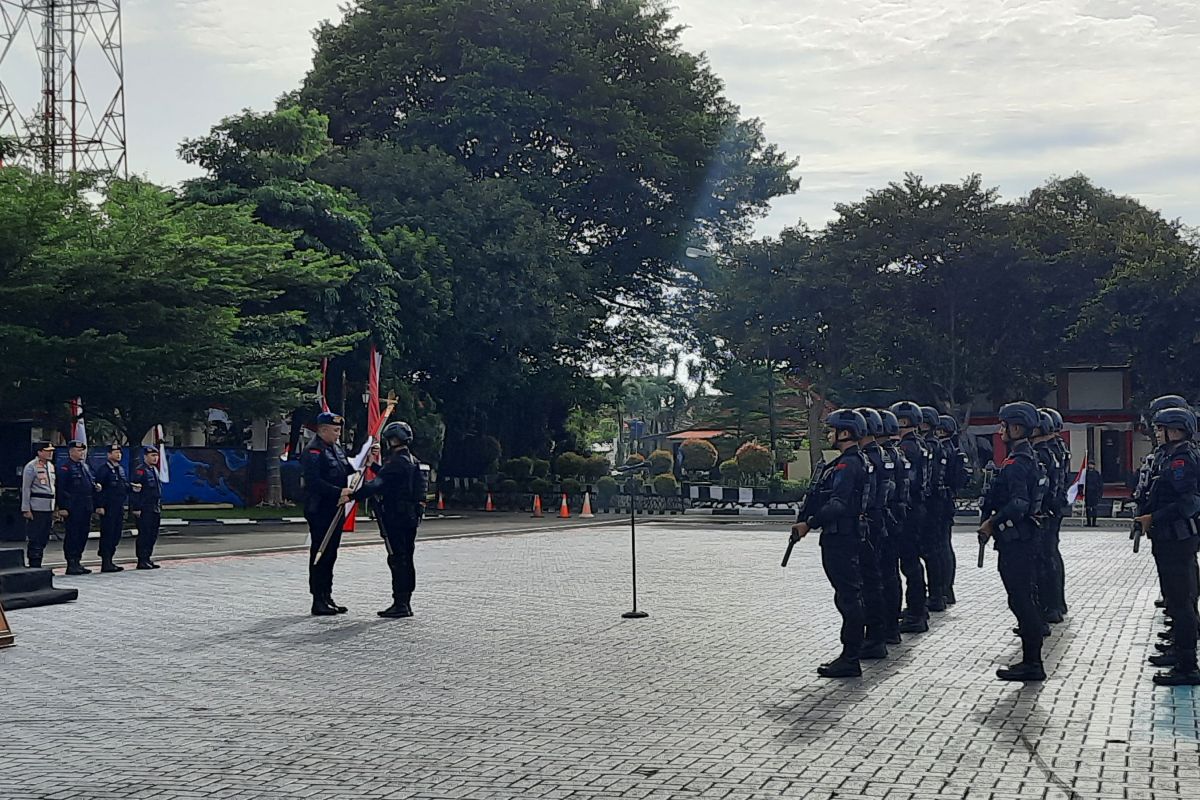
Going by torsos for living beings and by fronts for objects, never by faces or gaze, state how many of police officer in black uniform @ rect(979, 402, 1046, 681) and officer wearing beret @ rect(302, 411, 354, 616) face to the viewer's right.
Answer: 1

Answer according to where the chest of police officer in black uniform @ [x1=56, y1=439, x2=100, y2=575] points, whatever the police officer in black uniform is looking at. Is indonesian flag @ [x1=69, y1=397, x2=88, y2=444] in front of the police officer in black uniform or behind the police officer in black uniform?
behind

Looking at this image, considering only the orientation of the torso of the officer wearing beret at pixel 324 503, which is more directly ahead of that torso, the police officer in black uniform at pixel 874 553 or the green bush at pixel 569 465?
the police officer in black uniform

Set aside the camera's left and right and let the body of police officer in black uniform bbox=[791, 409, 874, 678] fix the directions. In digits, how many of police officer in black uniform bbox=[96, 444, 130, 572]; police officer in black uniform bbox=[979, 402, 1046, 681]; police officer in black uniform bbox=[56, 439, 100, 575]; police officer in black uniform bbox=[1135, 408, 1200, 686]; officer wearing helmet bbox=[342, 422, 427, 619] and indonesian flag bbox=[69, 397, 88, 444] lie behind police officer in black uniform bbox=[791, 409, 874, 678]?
2

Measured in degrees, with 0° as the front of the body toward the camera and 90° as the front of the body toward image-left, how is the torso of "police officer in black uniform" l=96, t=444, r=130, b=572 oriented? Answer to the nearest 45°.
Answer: approximately 315°

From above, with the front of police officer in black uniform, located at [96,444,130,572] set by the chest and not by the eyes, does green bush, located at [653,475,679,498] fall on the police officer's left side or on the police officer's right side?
on the police officer's left side

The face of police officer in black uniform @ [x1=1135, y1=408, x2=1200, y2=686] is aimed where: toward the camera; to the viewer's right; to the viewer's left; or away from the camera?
to the viewer's left

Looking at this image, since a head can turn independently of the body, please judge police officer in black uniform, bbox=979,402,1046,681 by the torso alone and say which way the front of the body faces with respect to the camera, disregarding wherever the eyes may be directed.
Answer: to the viewer's left

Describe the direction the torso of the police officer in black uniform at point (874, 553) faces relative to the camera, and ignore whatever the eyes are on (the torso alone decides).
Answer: to the viewer's left

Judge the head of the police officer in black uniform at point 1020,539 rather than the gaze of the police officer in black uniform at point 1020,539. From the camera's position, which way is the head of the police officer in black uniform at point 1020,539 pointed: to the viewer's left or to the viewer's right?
to the viewer's left

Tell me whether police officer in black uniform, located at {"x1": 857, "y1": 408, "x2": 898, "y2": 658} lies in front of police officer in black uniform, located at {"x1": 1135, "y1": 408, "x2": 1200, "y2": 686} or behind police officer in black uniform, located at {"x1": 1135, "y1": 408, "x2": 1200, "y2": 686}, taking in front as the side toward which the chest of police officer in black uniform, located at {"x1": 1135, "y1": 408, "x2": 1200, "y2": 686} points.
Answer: in front

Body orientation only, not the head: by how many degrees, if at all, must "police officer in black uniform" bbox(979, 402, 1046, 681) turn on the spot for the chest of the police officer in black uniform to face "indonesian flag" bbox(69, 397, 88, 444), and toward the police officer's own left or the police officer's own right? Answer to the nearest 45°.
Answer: approximately 45° to the police officer's own right

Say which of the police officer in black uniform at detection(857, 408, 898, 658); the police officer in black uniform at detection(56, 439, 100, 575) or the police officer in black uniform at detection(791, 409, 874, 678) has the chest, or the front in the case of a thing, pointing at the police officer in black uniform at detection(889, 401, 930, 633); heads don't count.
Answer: the police officer in black uniform at detection(56, 439, 100, 575)

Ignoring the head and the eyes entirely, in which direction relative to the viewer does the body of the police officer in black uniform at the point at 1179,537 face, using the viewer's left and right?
facing to the left of the viewer

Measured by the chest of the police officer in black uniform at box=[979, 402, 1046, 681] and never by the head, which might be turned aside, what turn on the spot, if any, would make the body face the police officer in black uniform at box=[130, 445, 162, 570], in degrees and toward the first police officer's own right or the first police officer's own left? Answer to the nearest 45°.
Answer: approximately 45° to the first police officer's own right
